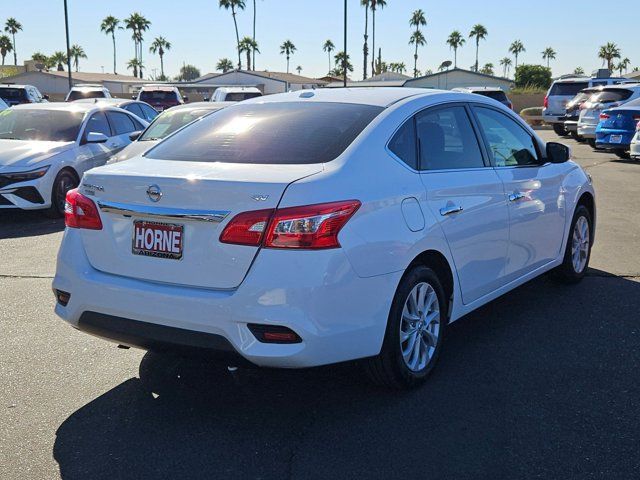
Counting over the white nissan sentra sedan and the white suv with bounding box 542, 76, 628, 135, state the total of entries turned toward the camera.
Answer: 0

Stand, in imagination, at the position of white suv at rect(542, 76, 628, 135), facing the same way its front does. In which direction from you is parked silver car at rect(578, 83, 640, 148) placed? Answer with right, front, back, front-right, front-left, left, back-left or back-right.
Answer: back-right

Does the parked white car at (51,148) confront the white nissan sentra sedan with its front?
no

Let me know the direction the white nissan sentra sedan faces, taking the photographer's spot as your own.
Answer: facing away from the viewer and to the right of the viewer

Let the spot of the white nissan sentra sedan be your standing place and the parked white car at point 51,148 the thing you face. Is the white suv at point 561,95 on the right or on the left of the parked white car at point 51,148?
right

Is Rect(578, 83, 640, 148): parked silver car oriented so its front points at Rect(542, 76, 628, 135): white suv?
no

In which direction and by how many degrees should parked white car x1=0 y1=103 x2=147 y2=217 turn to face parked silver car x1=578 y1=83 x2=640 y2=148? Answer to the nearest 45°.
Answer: approximately 135° to its left

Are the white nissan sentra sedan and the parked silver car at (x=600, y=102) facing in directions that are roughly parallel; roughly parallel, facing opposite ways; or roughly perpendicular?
roughly parallel

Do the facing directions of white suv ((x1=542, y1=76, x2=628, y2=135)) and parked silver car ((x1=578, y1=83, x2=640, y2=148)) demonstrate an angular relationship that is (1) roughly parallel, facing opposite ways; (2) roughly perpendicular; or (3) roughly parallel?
roughly parallel

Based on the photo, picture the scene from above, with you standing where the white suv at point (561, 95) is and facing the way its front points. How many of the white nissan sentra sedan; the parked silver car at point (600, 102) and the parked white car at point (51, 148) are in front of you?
0

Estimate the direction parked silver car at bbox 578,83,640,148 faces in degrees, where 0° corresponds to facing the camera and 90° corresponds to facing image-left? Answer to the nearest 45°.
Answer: approximately 225°

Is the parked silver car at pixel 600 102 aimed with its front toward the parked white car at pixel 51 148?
no

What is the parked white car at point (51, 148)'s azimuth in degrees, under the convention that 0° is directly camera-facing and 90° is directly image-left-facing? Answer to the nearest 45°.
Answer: approximately 45°

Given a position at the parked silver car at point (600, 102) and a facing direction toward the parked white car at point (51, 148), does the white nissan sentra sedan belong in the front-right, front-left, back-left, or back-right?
front-left

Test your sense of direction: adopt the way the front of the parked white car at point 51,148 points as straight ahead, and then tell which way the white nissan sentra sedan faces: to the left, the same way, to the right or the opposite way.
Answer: the opposite way

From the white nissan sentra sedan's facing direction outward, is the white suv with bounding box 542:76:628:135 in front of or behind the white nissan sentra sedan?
in front

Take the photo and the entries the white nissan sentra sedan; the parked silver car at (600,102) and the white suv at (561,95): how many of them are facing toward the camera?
0

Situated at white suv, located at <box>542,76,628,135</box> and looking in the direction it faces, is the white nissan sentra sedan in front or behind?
behind

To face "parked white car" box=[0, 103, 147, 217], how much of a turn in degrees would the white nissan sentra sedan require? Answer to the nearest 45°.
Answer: approximately 90° to its left
